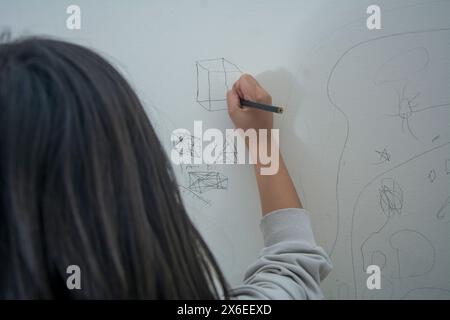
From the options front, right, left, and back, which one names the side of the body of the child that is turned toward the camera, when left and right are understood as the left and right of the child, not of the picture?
back
